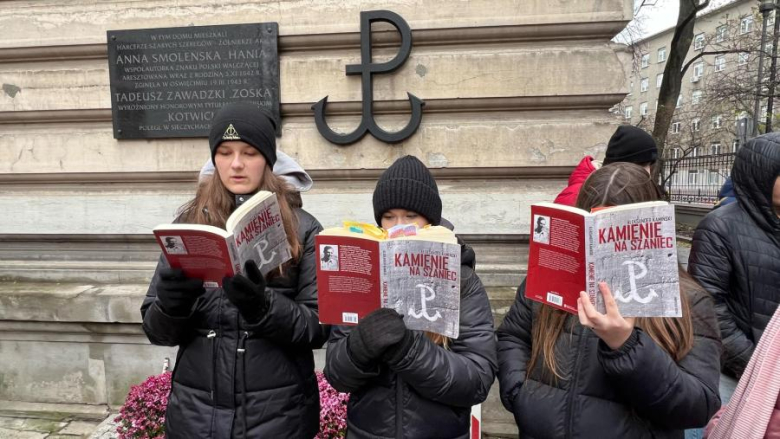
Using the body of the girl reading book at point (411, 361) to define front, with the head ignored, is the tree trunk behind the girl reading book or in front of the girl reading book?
behind

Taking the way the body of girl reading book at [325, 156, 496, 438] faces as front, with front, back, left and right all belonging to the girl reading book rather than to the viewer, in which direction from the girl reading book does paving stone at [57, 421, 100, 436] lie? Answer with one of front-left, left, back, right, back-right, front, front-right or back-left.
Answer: back-right

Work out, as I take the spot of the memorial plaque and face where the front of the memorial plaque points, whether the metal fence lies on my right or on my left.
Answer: on my left

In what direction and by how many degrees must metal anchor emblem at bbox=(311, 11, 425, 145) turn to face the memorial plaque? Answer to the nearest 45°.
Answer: approximately 90° to its right

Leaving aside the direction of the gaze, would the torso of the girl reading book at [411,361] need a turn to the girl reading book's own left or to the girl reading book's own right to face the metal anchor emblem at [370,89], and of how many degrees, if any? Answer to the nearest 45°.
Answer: approximately 180°

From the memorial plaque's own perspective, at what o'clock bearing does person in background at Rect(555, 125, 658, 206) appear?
The person in background is roughly at 10 o'clock from the memorial plaque.
